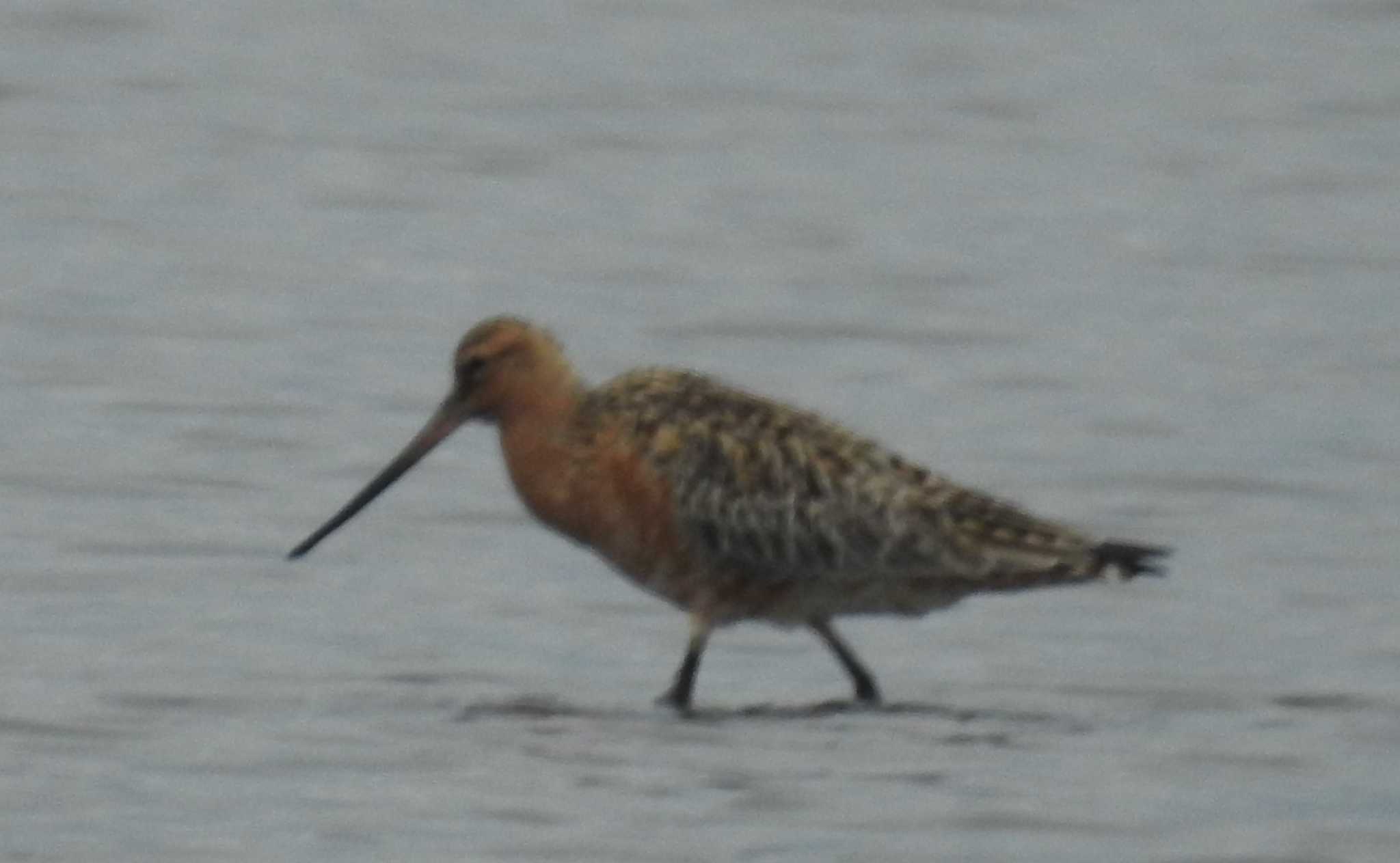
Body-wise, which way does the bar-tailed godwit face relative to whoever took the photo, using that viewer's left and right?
facing to the left of the viewer
